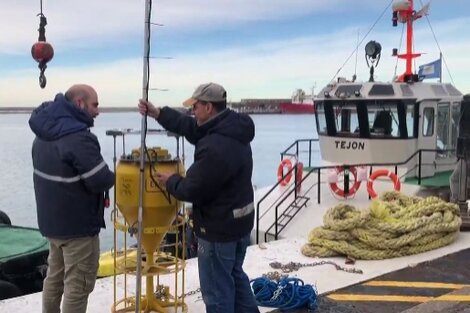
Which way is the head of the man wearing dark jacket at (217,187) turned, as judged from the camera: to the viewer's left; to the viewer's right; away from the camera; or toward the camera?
to the viewer's left

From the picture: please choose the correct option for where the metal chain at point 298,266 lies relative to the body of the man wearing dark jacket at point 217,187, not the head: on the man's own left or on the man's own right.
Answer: on the man's own right

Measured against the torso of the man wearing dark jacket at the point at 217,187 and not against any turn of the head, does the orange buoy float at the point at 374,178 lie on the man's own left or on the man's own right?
on the man's own right

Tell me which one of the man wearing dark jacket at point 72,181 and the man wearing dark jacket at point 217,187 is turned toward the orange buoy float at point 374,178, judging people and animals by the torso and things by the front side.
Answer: the man wearing dark jacket at point 72,181

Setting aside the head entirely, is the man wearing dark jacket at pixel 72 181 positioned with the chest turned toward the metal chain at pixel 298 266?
yes

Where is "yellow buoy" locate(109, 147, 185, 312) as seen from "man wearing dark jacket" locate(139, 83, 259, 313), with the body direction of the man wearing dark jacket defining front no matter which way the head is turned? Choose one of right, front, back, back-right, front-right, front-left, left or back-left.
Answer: front-right

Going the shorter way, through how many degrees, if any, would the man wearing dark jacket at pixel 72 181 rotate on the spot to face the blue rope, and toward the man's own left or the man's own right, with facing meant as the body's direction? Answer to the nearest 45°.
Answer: approximately 45° to the man's own right

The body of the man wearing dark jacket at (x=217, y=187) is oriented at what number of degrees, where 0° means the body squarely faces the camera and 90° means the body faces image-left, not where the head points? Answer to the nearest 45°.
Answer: approximately 90°

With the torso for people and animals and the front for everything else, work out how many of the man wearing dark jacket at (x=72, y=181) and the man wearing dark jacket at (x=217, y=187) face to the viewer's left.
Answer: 1

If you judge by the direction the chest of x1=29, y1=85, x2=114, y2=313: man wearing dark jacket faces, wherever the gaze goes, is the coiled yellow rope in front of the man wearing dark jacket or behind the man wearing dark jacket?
in front

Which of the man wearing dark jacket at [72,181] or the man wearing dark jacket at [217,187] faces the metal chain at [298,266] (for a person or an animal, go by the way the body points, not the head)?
the man wearing dark jacket at [72,181]

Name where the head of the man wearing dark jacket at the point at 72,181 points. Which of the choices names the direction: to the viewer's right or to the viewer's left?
to the viewer's right

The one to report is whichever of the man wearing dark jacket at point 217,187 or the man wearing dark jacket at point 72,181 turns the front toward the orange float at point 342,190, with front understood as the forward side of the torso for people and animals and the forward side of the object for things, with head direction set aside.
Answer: the man wearing dark jacket at point 72,181

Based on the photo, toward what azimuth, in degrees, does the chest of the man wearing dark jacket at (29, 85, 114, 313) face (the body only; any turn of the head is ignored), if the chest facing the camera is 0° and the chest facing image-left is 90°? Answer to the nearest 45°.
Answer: approximately 225°

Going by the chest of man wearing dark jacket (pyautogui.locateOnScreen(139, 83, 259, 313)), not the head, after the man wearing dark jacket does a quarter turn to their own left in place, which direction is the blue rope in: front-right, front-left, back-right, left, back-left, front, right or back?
back-left
